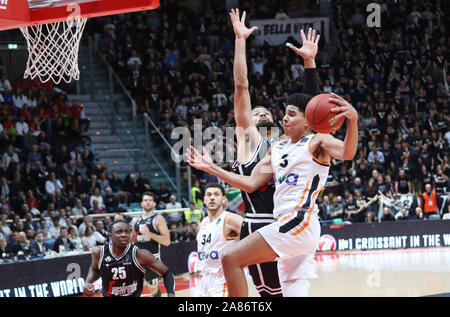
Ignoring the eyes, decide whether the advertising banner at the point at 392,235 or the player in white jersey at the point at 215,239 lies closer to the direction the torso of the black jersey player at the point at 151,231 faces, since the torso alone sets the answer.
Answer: the player in white jersey

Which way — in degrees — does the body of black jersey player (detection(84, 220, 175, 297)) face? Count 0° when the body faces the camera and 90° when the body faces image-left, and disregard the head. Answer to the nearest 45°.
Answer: approximately 0°

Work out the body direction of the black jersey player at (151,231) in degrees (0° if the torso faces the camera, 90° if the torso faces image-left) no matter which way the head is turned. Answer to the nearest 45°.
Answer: approximately 45°

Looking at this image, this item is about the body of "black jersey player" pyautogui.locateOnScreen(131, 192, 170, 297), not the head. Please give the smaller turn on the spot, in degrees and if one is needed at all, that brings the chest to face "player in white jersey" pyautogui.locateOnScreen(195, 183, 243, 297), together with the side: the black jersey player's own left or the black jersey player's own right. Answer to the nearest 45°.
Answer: approximately 45° to the black jersey player's own left

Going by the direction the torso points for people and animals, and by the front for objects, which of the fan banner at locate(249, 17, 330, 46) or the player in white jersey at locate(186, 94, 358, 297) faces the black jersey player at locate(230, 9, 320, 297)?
the fan banner

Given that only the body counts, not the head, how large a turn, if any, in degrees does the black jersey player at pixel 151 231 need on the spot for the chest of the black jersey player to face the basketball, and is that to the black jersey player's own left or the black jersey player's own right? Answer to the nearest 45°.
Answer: approximately 45° to the black jersey player's own left

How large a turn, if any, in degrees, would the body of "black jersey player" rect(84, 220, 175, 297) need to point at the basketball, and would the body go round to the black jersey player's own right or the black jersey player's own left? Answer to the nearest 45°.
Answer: approximately 45° to the black jersey player's own left

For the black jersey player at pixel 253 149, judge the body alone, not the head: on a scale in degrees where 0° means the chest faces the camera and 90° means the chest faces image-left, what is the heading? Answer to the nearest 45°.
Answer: approximately 315°
